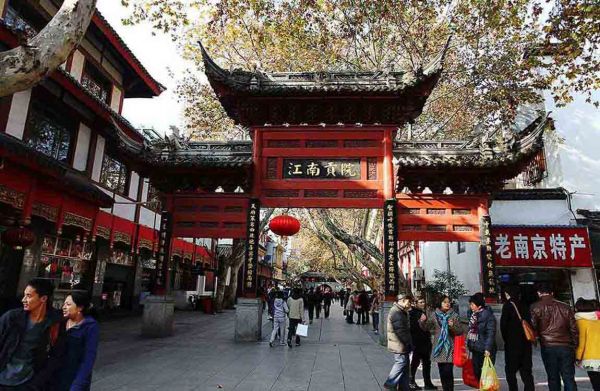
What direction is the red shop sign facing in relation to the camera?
toward the camera

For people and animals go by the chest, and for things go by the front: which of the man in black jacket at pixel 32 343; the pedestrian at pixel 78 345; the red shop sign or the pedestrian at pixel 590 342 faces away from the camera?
the pedestrian at pixel 590 342

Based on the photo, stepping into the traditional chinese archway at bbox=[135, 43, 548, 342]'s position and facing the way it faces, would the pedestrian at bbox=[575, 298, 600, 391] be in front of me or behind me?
in front

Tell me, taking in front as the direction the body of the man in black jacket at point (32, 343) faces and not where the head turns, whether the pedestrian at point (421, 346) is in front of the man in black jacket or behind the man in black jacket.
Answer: behind

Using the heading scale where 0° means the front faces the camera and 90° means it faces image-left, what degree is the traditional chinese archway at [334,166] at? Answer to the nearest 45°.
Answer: approximately 0°

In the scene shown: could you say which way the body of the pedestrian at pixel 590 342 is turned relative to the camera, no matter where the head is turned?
away from the camera

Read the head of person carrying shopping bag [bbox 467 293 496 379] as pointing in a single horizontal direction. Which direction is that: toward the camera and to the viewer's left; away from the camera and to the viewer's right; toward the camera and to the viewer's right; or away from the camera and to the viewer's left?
toward the camera and to the viewer's left

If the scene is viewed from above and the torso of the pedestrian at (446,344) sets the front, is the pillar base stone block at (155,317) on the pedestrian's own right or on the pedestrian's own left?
on the pedestrian's own right

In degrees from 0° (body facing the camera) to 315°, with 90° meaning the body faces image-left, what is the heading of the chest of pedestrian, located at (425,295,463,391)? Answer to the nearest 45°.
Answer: approximately 0°

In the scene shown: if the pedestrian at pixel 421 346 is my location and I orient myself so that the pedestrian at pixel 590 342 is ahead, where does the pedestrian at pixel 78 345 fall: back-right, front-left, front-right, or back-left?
back-right

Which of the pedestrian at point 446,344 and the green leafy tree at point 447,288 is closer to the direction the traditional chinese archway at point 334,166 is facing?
the pedestrian
